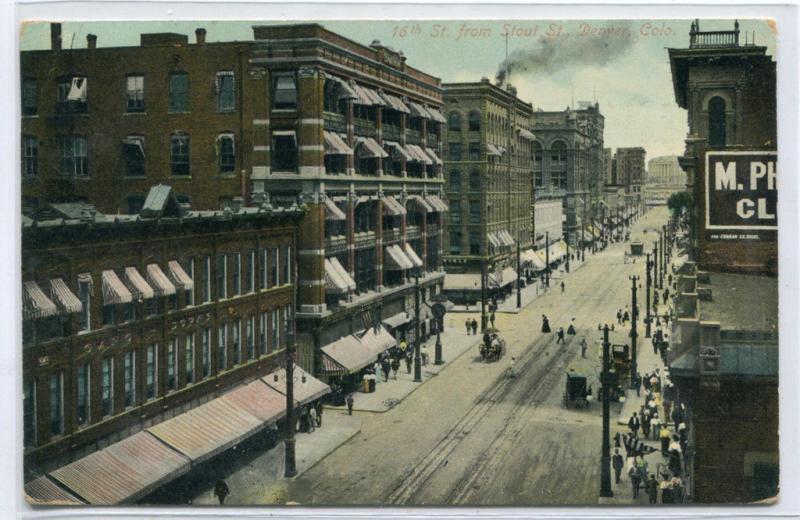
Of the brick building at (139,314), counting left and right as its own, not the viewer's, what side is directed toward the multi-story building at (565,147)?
left

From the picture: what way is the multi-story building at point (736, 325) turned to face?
to the viewer's left

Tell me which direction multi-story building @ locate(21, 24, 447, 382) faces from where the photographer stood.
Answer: facing the viewer and to the right of the viewer

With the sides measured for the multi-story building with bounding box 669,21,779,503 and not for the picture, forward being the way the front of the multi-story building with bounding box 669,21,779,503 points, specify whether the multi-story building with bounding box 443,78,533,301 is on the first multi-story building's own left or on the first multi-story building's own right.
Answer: on the first multi-story building's own right

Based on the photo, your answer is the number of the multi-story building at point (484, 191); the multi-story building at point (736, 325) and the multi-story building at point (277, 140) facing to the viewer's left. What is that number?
1

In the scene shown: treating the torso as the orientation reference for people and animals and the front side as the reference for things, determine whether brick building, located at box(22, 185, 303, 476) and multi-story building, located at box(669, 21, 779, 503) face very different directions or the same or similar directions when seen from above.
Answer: very different directions

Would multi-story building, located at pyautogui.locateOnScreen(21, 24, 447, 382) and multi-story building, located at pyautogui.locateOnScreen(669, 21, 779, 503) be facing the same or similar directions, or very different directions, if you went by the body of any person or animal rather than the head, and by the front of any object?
very different directions

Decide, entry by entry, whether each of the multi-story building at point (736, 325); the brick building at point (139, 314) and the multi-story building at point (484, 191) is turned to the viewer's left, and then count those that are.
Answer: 1

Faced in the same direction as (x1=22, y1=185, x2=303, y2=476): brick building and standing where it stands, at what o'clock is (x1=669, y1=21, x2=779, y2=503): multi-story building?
The multi-story building is roughly at 11 o'clock from the brick building.
